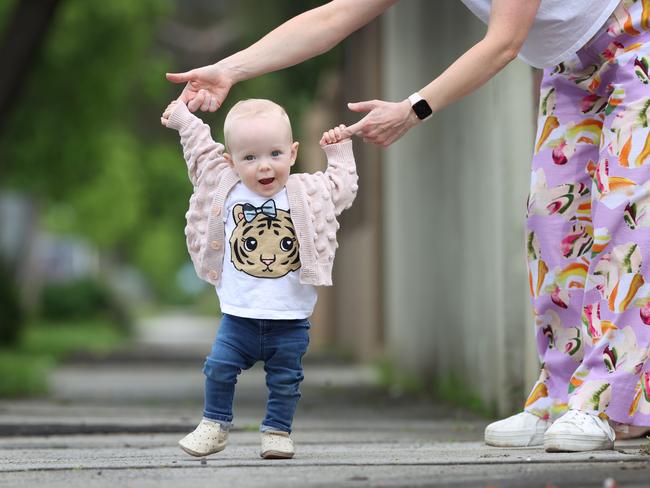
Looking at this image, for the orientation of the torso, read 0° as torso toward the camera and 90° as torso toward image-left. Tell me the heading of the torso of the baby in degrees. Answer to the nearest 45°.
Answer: approximately 0°
